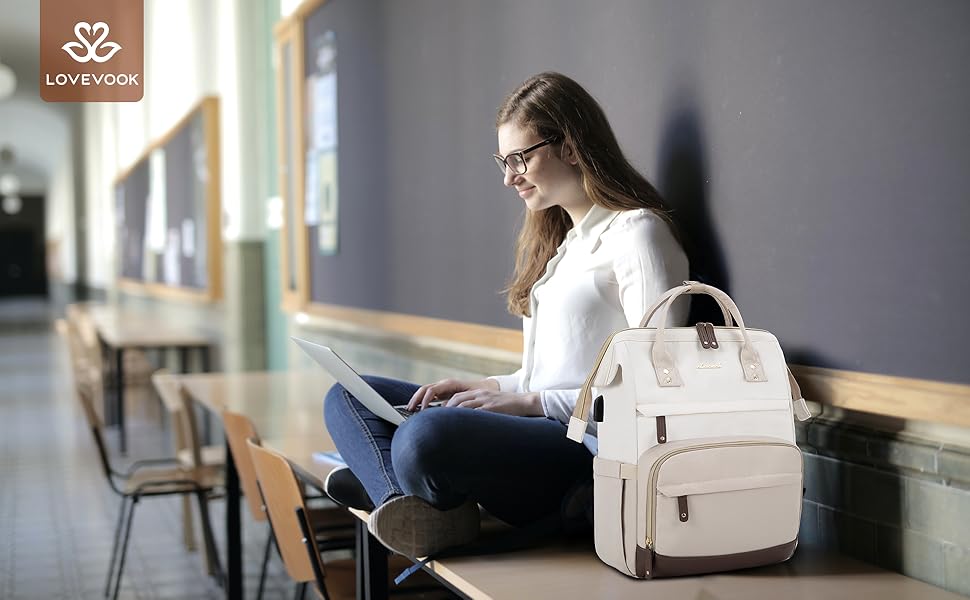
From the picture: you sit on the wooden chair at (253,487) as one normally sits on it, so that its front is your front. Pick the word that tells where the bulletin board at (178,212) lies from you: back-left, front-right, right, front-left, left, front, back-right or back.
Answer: left

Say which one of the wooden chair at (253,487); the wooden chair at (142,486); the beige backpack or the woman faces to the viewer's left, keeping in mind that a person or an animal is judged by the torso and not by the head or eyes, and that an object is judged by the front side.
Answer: the woman

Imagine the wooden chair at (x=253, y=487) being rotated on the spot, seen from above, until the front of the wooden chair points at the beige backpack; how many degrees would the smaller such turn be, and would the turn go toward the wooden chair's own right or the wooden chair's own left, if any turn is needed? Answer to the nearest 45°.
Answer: approximately 45° to the wooden chair's own right

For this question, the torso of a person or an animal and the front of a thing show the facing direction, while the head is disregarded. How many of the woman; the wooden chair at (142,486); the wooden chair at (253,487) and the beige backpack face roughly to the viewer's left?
1

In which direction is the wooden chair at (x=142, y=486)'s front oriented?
to the viewer's right

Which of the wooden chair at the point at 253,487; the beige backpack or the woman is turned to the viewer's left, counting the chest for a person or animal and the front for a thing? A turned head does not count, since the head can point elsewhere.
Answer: the woman

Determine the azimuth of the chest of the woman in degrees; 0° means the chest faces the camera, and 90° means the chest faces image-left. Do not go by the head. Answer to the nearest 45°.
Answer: approximately 90°

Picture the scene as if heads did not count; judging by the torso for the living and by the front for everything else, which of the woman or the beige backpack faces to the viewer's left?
the woman

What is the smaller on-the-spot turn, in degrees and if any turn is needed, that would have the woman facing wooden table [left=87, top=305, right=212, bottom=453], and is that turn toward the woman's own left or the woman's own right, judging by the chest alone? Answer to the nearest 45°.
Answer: approximately 45° to the woman's own right

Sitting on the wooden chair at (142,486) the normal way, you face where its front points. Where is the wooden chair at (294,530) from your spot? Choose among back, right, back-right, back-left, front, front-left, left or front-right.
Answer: right
